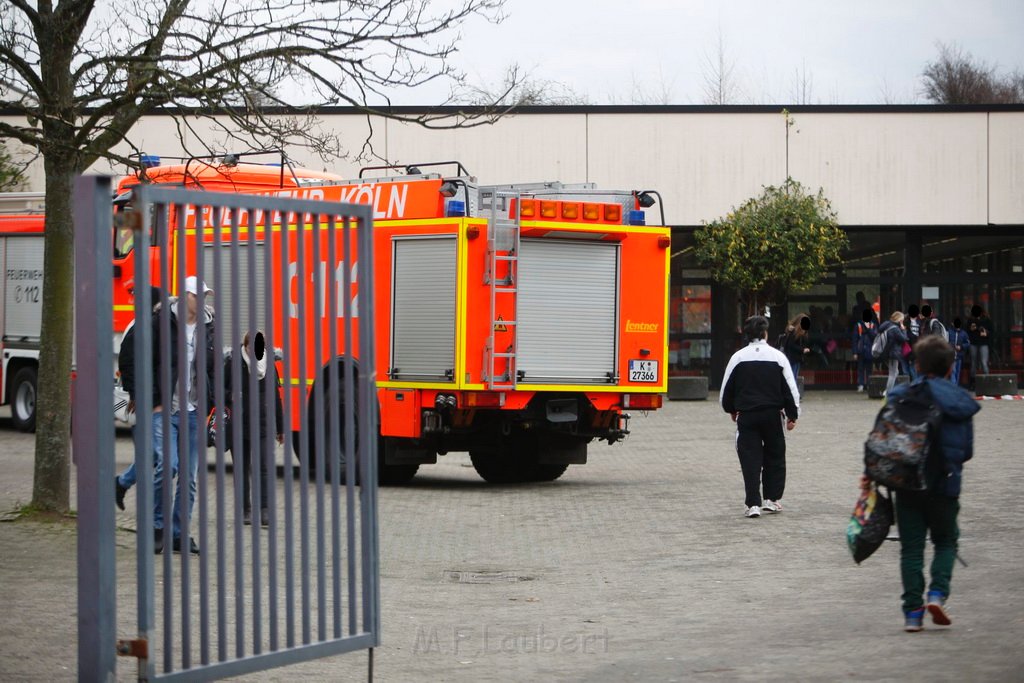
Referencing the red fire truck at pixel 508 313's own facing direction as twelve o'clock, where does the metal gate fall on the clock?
The metal gate is roughly at 8 o'clock from the red fire truck.

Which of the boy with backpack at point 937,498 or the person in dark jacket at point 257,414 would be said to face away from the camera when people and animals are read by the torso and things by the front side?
the boy with backpack

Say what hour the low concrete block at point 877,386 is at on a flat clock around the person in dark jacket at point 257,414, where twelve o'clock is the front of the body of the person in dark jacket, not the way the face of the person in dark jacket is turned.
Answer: The low concrete block is roughly at 7 o'clock from the person in dark jacket.

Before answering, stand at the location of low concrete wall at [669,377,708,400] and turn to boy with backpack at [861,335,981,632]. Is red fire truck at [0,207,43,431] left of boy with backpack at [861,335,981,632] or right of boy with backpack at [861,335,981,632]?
right

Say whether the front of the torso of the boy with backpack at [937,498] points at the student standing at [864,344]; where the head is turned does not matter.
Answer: yes

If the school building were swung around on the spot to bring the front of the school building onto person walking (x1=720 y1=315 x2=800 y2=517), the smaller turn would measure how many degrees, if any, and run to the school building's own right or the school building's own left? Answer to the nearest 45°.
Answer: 0° — it already faces them

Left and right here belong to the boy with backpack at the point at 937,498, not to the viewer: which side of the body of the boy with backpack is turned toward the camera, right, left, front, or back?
back

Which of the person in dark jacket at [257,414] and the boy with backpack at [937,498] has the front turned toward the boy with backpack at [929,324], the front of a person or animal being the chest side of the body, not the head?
the boy with backpack at [937,498]

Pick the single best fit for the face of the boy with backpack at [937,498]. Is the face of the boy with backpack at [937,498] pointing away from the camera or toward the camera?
away from the camera

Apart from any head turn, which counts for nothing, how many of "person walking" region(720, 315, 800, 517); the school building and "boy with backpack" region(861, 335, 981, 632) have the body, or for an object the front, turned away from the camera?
2

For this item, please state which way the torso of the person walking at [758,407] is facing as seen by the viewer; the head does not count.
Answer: away from the camera
